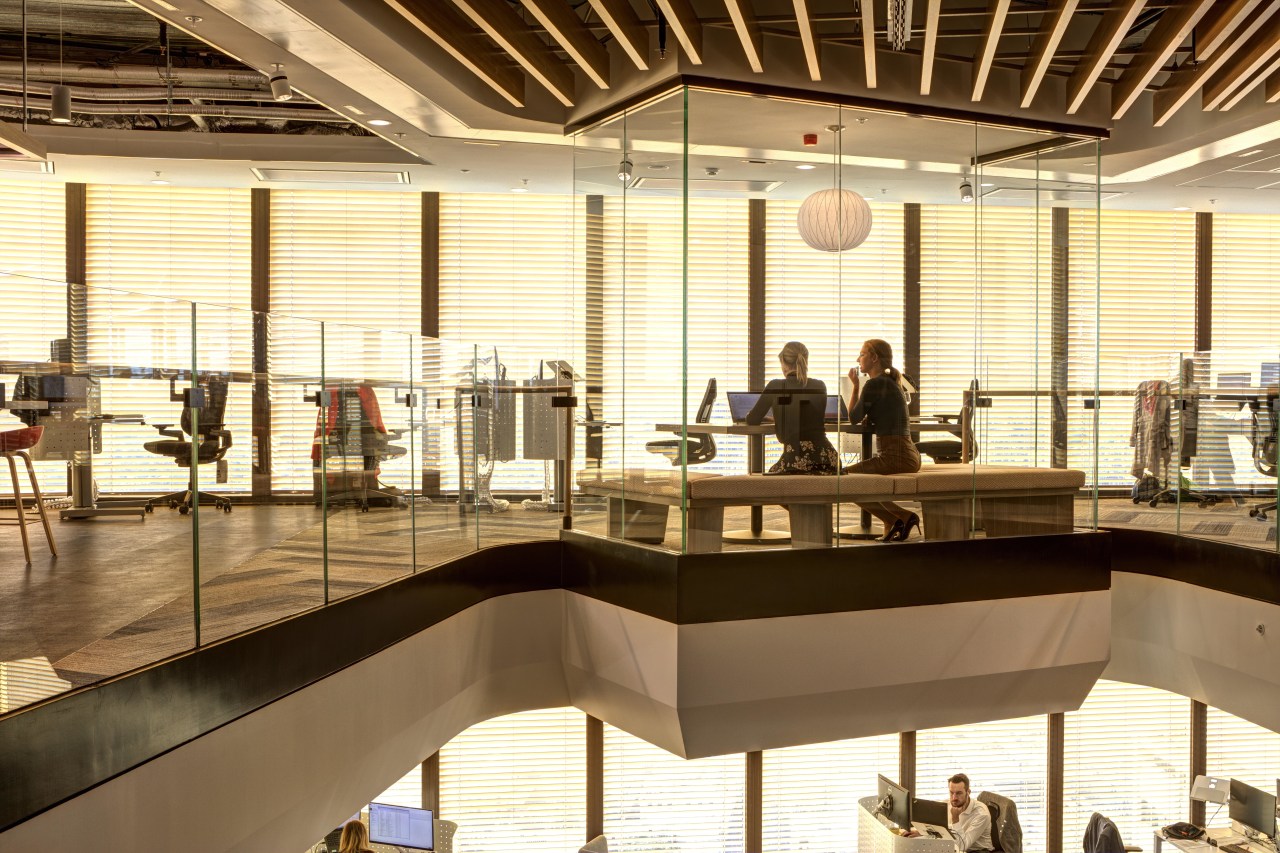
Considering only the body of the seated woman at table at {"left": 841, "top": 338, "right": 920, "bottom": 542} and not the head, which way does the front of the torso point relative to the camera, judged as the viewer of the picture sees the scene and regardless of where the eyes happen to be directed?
to the viewer's left

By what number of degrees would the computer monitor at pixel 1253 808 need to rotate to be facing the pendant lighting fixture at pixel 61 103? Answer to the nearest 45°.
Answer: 0° — it already faces it

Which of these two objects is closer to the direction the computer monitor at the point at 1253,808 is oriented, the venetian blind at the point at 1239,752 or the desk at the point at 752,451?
the desk

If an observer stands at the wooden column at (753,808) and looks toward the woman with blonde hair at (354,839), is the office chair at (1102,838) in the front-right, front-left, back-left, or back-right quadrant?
back-left

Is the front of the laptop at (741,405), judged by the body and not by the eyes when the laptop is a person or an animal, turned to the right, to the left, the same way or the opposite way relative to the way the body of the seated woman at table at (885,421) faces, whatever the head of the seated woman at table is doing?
to the left

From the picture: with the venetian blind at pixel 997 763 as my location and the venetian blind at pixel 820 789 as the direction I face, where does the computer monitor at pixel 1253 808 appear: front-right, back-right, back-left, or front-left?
back-left

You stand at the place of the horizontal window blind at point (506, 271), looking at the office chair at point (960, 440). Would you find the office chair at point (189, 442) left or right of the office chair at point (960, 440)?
right

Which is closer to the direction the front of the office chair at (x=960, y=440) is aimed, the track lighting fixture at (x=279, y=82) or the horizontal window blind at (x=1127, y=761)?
the track lighting fixture
